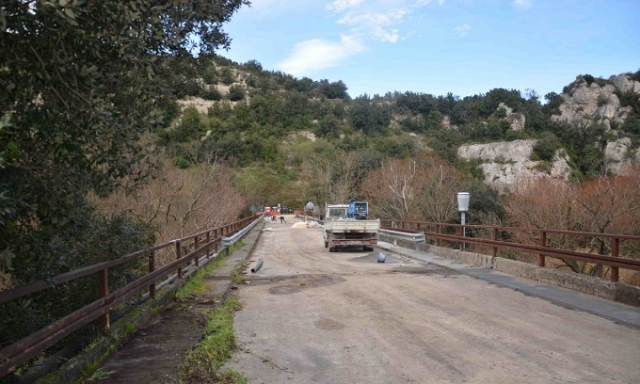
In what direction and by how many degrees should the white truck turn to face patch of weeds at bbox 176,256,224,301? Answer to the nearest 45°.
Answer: approximately 180°

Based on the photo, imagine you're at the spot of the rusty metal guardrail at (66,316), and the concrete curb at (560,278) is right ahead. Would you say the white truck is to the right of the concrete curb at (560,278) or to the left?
left

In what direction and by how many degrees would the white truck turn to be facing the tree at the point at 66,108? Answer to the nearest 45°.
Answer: approximately 180°

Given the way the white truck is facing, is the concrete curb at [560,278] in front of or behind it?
behind

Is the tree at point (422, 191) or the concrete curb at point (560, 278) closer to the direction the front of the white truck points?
the tree

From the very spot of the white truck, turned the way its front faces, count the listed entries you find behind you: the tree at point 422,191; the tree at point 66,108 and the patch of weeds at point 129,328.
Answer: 2

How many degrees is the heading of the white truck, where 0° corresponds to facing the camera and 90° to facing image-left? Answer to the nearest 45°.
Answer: approximately 180°

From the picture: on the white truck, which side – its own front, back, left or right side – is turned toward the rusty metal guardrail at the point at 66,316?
back

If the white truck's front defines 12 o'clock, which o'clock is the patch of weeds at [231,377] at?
The patch of weeds is roughly at 6 o'clock from the white truck.

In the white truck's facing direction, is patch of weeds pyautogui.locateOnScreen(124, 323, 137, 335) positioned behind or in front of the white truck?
behind

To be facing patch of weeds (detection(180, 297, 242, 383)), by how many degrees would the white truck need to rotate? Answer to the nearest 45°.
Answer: approximately 180°

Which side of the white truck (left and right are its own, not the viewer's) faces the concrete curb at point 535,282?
back
